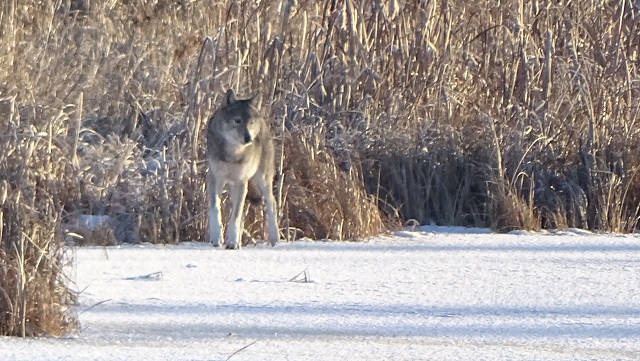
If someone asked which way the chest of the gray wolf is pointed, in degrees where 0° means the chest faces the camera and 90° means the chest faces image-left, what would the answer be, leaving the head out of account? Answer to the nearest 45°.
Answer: approximately 0°
